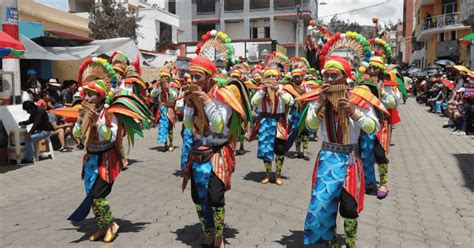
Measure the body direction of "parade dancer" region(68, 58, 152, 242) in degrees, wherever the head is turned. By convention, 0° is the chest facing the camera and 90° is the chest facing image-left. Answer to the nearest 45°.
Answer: approximately 45°

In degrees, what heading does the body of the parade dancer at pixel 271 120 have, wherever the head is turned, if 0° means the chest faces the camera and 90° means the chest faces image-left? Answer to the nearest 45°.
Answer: approximately 0°

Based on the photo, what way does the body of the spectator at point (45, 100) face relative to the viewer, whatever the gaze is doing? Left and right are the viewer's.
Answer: facing to the right of the viewer

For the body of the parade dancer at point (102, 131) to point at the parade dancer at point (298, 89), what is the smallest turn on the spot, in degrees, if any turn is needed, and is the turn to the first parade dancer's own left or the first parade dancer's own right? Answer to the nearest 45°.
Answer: approximately 180°

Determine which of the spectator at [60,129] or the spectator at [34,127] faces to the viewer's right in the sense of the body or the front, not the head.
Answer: the spectator at [60,129]

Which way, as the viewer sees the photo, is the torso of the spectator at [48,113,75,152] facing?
to the viewer's right

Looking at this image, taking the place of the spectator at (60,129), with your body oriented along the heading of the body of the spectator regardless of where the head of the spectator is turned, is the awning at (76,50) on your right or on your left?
on your left
